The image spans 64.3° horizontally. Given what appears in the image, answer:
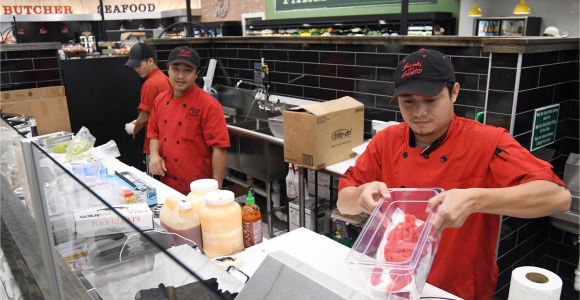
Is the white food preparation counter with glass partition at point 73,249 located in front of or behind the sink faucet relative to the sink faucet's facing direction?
in front

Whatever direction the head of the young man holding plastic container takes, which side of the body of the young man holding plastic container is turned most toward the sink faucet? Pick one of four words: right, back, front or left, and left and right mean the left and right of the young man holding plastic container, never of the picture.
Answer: right

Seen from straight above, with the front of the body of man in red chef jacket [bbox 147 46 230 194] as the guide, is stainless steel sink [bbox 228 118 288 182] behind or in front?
behind

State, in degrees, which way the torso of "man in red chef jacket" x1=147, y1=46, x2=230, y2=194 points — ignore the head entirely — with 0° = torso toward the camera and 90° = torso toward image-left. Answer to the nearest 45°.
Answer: approximately 45°

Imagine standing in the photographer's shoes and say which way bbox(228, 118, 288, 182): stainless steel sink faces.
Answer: facing the viewer and to the left of the viewer

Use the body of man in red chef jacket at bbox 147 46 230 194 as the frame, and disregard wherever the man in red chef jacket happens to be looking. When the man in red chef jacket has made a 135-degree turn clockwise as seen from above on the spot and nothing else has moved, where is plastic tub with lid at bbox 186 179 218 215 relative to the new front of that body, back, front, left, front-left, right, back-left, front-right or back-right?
back

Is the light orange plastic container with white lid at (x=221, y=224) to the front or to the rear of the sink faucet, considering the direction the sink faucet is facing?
to the front

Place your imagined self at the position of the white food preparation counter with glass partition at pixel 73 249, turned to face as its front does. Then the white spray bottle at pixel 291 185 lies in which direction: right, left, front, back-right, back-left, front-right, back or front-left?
back

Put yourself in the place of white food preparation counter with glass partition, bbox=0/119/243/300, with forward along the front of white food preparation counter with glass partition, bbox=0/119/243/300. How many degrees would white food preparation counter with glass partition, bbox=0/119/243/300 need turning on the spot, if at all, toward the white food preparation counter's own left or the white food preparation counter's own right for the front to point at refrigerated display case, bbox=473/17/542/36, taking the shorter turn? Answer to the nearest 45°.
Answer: approximately 180°

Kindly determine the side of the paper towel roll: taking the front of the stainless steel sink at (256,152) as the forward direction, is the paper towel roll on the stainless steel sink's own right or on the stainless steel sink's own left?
on the stainless steel sink's own left

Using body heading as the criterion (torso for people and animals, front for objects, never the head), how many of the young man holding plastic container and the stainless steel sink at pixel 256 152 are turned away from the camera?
0

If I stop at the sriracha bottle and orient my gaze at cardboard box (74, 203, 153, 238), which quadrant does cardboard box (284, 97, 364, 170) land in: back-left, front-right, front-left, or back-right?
back-right

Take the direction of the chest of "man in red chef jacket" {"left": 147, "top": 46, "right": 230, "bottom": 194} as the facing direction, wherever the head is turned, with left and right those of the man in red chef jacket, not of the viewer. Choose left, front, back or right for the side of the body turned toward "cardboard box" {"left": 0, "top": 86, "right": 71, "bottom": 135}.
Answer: right

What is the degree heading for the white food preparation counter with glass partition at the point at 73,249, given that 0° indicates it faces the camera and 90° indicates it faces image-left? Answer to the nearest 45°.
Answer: approximately 45°
